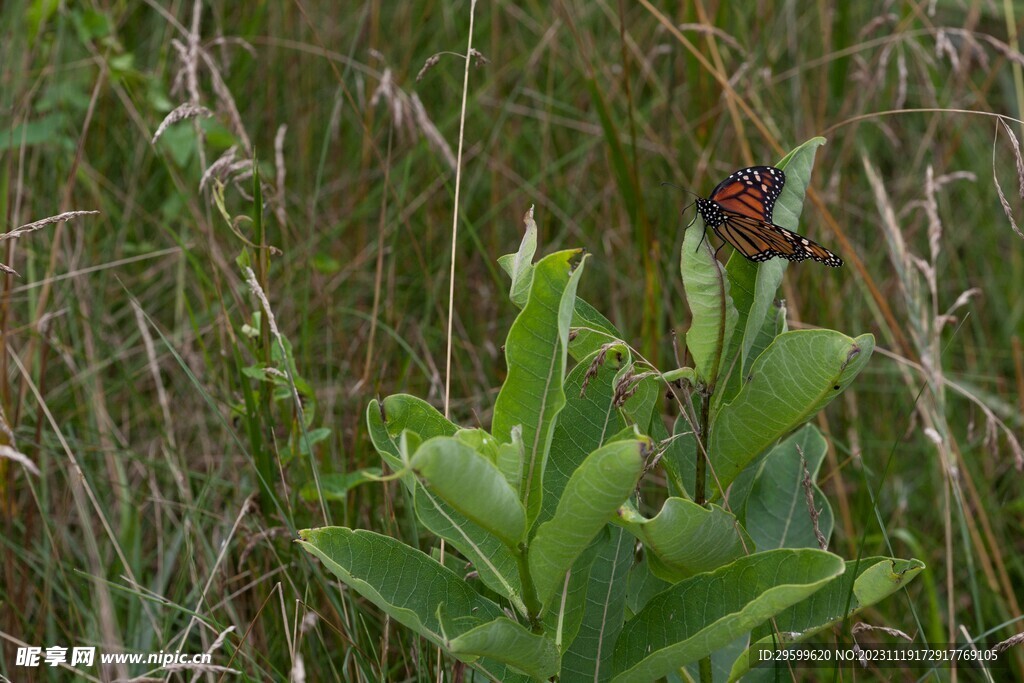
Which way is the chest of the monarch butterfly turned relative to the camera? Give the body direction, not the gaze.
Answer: to the viewer's left
